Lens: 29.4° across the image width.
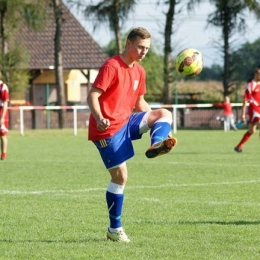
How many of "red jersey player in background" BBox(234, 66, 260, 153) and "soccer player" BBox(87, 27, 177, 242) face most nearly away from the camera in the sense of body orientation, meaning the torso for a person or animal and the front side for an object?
0

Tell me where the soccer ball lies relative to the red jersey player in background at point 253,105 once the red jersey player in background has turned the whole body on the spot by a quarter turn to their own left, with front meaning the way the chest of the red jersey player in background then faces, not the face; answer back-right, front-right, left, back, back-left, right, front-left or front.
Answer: back-right

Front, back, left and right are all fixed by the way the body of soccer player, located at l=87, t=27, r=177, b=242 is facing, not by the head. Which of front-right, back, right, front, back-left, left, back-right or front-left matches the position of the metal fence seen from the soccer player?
back-left

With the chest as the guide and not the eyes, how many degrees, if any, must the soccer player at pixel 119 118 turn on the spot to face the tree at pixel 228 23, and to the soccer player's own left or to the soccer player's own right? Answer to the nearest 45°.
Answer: approximately 135° to the soccer player's own left

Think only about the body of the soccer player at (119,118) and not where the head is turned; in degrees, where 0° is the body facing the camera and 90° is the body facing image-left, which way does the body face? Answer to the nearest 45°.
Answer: approximately 315°

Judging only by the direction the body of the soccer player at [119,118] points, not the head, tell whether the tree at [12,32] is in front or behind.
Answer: behind

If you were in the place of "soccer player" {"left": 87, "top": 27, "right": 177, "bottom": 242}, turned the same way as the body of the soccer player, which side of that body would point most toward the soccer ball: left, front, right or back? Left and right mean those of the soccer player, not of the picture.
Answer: left
